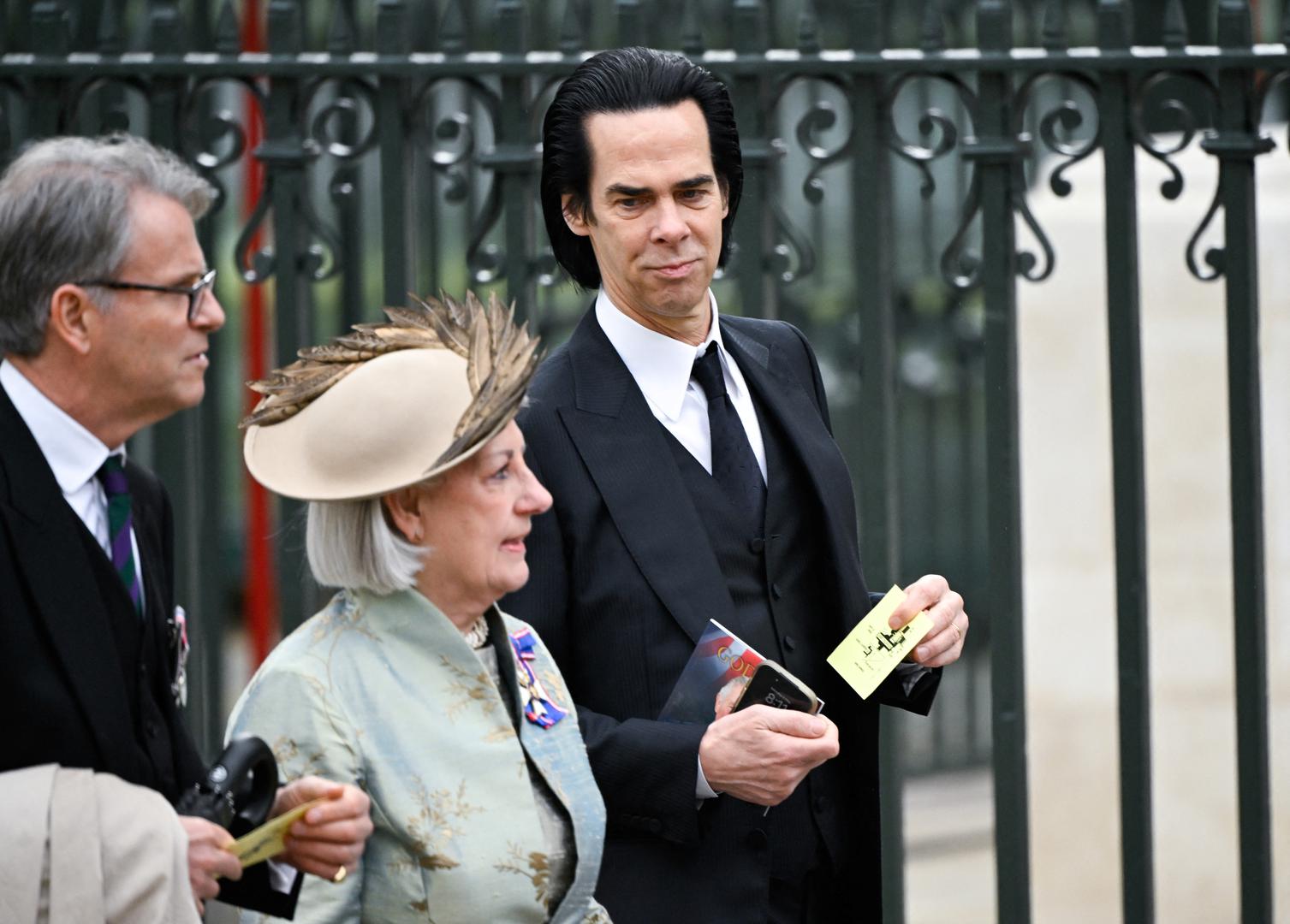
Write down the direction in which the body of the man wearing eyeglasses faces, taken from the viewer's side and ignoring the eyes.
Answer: to the viewer's right

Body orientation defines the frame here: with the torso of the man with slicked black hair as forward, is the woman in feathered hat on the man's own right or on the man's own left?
on the man's own right

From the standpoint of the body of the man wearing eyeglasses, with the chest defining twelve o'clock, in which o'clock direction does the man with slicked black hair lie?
The man with slicked black hair is roughly at 11 o'clock from the man wearing eyeglasses.

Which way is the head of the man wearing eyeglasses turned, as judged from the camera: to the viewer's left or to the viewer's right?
to the viewer's right

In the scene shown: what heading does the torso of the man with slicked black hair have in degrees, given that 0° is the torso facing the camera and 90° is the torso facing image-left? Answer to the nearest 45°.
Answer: approximately 315°

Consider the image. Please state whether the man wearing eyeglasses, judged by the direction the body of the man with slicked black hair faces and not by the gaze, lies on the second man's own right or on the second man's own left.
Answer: on the second man's own right

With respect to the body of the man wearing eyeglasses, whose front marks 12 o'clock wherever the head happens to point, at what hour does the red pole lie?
The red pole is roughly at 9 o'clock from the man wearing eyeglasses.
